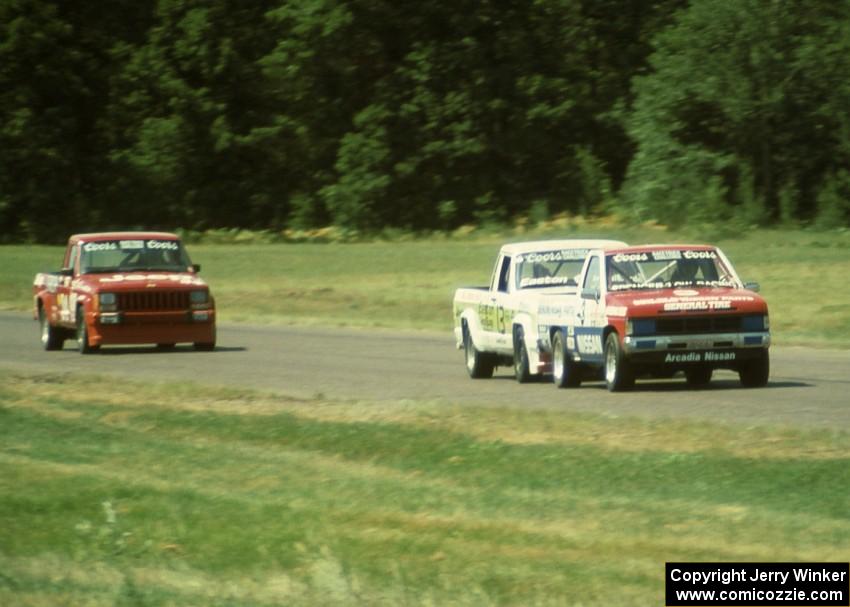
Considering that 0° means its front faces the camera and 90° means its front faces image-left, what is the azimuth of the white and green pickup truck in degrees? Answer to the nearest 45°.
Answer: approximately 0°
